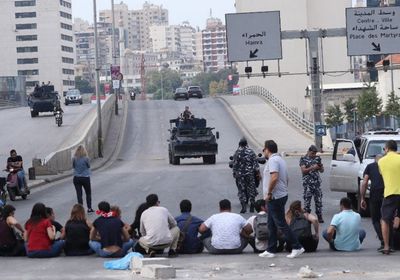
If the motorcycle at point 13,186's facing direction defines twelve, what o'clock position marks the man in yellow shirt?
The man in yellow shirt is roughly at 10 o'clock from the motorcycle.

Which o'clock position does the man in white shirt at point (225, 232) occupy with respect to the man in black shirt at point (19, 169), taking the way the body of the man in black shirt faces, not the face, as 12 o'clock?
The man in white shirt is roughly at 10 o'clock from the man in black shirt.

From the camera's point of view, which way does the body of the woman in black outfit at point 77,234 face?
away from the camera

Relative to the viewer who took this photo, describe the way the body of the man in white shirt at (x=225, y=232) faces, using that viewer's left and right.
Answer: facing away from the viewer

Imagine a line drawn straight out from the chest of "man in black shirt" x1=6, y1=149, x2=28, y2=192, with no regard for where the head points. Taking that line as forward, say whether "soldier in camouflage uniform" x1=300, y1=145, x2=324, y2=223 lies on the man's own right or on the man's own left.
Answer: on the man's own left

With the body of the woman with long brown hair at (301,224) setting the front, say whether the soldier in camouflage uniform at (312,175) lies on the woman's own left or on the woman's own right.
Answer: on the woman's own right

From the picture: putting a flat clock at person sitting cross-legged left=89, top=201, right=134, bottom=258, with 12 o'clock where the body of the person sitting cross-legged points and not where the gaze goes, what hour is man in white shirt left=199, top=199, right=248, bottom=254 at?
The man in white shirt is roughly at 3 o'clock from the person sitting cross-legged.

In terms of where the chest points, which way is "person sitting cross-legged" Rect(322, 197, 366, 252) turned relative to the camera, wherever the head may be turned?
away from the camera

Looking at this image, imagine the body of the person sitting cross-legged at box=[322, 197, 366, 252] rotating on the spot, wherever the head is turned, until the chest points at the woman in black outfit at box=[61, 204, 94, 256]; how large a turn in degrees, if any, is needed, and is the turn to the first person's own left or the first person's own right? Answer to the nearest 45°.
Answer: approximately 90° to the first person's own left

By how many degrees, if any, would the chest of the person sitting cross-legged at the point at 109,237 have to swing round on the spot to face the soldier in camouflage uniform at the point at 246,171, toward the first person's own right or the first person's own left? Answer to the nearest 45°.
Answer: approximately 45° to the first person's own right
